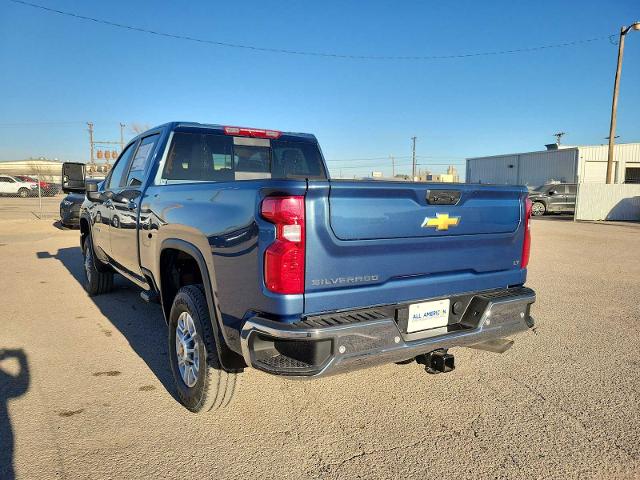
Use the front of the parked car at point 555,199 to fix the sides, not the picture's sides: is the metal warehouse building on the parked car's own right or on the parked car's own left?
on the parked car's own right

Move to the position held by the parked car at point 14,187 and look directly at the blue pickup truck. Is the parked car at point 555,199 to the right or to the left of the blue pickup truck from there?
left

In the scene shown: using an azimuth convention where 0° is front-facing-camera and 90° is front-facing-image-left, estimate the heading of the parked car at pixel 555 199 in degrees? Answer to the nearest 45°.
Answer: approximately 90°

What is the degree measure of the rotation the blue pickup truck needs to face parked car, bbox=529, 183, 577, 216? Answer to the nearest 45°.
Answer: approximately 90° to its right

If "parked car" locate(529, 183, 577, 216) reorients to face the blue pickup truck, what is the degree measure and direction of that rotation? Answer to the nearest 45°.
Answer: approximately 90° to its left

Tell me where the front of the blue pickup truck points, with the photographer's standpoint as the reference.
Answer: facing away from the viewer and to the left of the viewer
